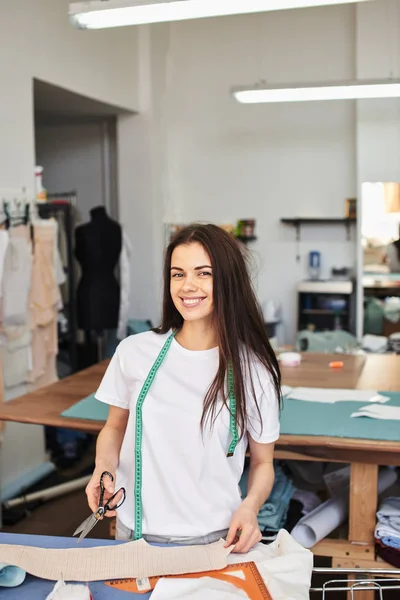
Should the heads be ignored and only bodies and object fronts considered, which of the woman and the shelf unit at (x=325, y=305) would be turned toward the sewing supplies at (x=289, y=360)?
the shelf unit

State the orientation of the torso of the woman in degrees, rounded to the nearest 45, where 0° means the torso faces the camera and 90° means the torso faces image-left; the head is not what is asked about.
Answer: approximately 0°

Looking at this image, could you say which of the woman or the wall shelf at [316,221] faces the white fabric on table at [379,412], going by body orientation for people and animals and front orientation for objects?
the wall shelf

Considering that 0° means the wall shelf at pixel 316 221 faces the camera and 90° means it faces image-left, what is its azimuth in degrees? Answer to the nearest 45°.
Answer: approximately 0°

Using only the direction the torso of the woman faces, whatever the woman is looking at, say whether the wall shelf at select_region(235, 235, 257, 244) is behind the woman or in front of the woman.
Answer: behind
